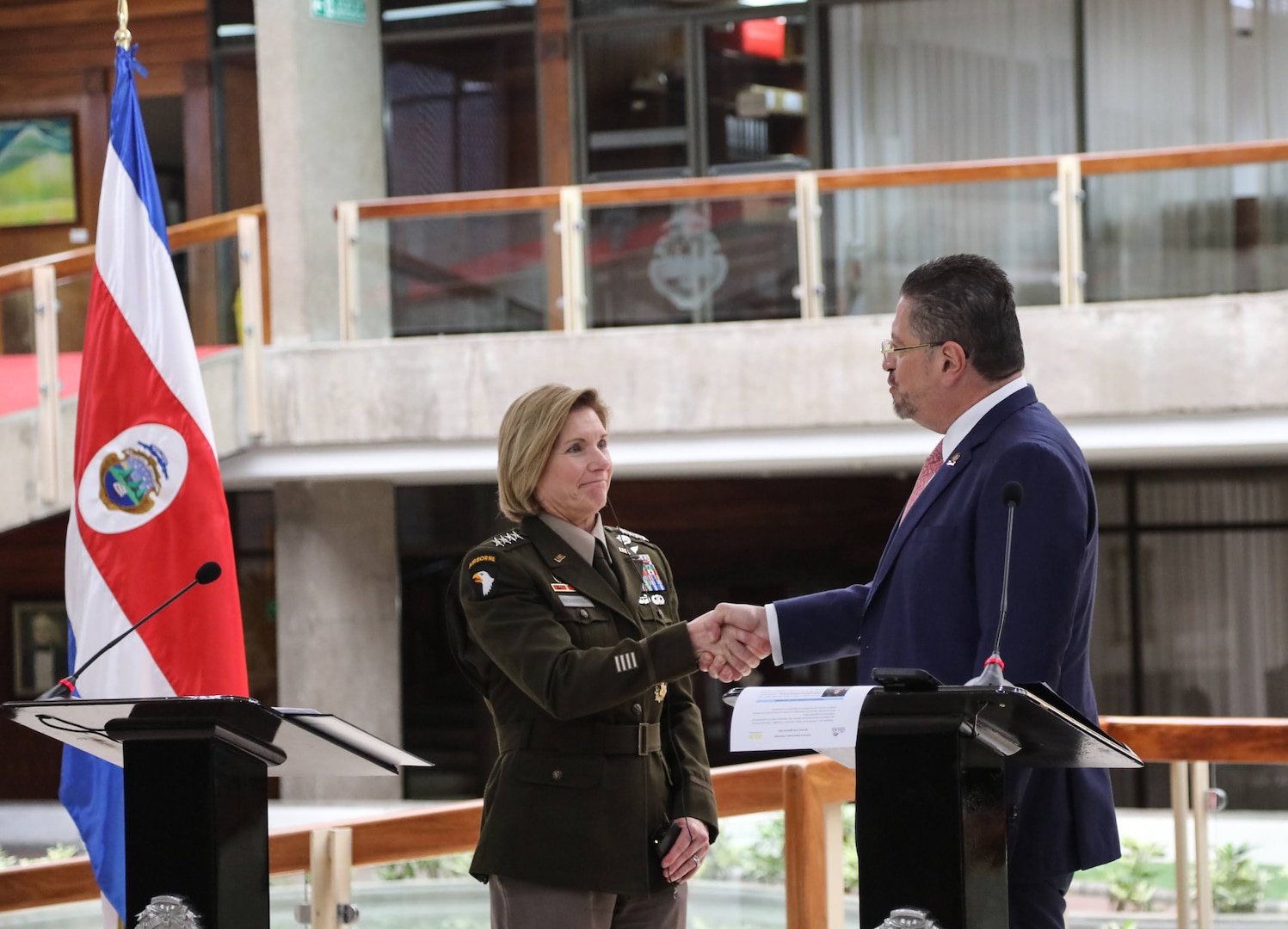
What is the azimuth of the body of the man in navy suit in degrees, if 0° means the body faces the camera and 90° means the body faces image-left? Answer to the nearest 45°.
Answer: approximately 90°

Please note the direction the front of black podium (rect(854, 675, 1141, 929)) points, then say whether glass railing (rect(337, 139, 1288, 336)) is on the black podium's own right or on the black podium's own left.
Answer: on the black podium's own right

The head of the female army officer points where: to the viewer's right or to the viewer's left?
to the viewer's right

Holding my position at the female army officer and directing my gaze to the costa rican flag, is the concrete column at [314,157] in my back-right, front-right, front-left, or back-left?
front-right

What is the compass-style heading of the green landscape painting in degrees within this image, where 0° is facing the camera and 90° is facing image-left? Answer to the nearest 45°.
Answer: approximately 0°

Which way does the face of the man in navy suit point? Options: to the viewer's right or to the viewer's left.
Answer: to the viewer's left

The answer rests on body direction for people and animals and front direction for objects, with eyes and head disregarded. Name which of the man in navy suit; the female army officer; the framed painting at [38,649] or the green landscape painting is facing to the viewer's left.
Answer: the man in navy suit

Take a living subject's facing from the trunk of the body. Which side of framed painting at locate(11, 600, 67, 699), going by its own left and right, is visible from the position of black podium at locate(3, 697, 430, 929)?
front

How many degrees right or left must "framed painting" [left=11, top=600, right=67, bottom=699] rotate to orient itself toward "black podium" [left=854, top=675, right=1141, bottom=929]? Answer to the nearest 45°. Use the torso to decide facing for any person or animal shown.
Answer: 0° — it already faces it

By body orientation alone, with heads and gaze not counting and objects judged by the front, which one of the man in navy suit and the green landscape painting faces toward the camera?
the green landscape painting

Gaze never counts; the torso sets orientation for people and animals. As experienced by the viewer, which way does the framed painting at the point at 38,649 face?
facing the viewer

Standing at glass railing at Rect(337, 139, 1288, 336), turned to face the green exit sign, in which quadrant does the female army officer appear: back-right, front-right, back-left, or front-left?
back-left

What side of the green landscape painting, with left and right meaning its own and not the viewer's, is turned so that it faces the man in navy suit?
front

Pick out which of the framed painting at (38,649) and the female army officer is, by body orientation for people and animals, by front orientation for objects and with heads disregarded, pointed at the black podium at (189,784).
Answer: the framed painting
